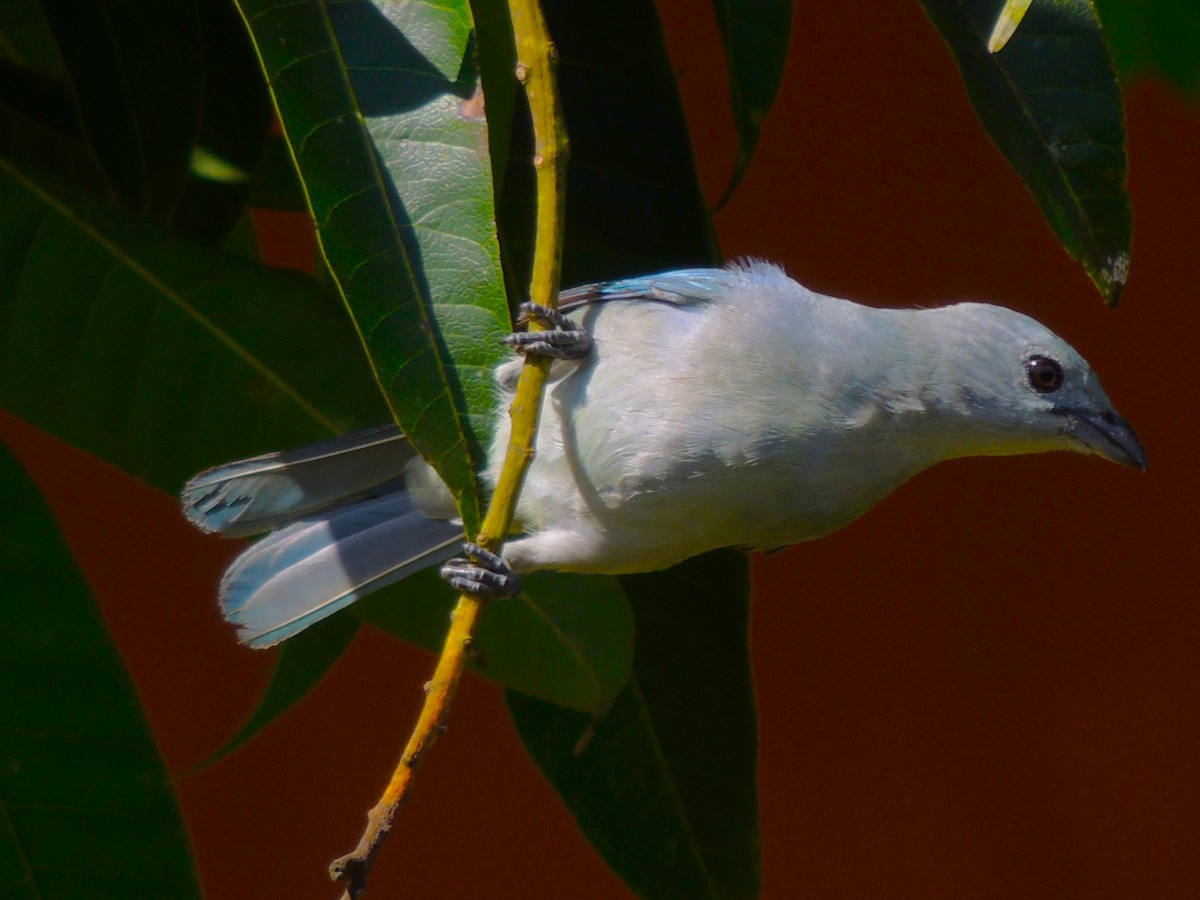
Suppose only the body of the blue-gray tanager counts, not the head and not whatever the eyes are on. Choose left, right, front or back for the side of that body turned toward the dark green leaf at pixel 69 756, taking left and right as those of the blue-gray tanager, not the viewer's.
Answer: back

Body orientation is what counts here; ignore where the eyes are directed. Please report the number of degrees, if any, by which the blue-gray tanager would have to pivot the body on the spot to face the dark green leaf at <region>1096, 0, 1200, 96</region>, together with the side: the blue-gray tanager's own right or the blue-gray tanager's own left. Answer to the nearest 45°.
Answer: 0° — it already faces it

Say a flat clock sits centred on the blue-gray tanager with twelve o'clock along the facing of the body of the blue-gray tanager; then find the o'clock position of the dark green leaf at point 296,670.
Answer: The dark green leaf is roughly at 6 o'clock from the blue-gray tanager.

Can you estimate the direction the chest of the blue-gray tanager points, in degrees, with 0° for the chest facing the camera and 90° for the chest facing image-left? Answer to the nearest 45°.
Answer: approximately 270°
